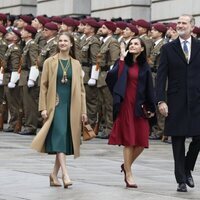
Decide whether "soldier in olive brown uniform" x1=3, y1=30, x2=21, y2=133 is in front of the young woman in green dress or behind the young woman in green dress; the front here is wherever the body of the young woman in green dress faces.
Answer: behind

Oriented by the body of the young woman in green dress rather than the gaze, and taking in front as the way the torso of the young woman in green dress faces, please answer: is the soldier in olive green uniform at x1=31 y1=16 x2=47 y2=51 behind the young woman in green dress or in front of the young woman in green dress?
behind

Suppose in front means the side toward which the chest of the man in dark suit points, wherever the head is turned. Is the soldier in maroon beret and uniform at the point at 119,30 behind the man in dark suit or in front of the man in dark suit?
behind

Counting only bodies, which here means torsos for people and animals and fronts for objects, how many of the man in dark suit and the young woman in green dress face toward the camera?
2

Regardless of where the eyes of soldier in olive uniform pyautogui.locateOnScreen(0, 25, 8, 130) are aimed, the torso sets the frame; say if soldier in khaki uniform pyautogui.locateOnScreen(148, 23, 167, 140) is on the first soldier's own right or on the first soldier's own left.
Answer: on the first soldier's own left
